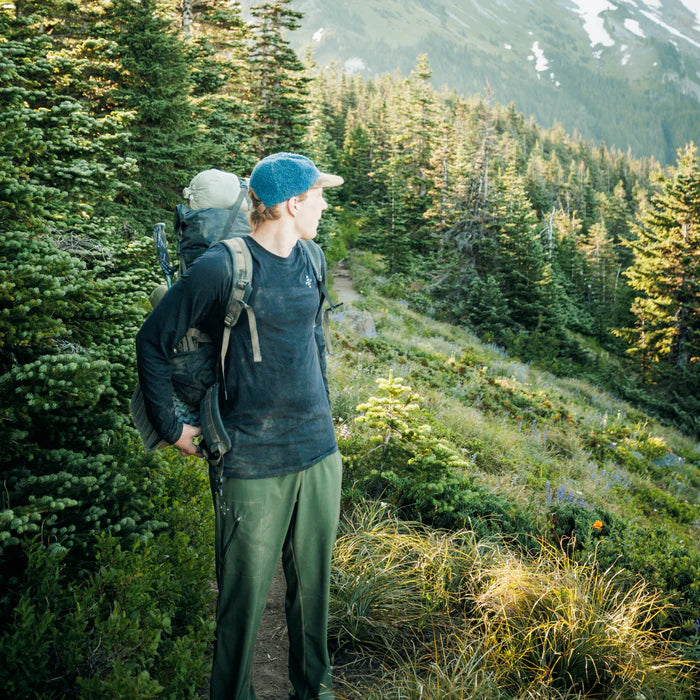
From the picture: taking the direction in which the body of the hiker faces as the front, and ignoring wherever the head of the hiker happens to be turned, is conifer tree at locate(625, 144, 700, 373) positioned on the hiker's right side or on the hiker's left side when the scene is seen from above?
on the hiker's left side

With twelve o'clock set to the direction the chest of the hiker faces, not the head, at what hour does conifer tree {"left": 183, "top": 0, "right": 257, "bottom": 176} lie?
The conifer tree is roughly at 7 o'clock from the hiker.

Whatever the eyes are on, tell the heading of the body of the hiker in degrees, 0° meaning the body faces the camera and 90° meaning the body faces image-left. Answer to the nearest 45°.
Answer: approximately 315°
